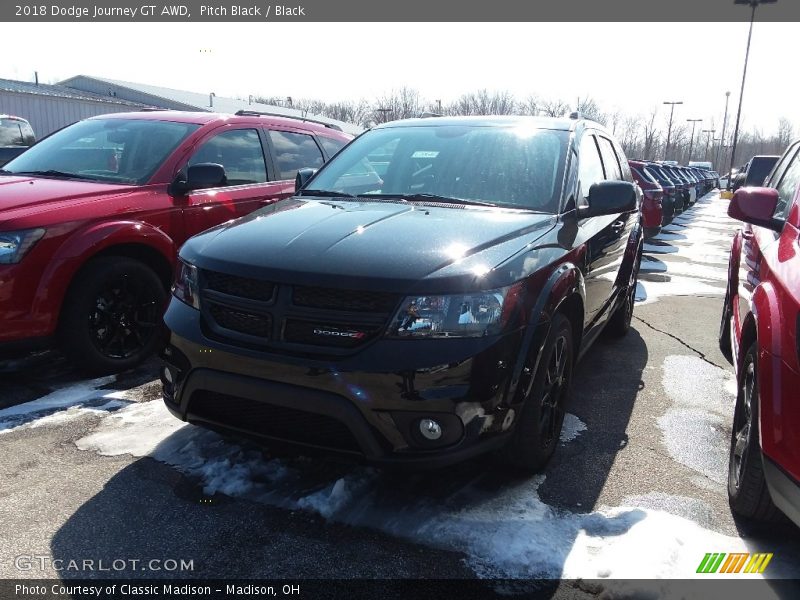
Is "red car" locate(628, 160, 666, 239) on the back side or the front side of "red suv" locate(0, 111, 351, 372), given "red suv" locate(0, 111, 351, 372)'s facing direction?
on the back side

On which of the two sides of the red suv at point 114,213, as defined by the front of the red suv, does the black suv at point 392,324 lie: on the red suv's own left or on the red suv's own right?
on the red suv's own left

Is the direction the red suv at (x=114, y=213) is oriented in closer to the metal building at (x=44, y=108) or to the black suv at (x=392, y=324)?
the black suv

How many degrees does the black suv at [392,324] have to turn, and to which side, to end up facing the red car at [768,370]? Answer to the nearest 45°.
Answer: approximately 135° to its left

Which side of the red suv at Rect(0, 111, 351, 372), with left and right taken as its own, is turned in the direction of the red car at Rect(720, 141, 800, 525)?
left

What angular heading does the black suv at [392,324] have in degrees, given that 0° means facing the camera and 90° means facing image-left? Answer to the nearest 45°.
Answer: approximately 45°

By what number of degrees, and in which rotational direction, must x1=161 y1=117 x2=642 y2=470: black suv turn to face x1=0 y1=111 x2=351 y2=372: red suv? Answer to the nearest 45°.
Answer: approximately 90° to its right

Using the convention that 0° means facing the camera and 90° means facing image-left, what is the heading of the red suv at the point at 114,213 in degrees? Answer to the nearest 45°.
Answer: approximately 45°

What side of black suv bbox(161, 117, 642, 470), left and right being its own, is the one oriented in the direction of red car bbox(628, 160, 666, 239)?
back

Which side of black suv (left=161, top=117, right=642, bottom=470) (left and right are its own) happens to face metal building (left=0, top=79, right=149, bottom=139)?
right

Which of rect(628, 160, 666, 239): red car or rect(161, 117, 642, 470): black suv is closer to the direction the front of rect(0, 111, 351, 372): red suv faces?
the black suv
